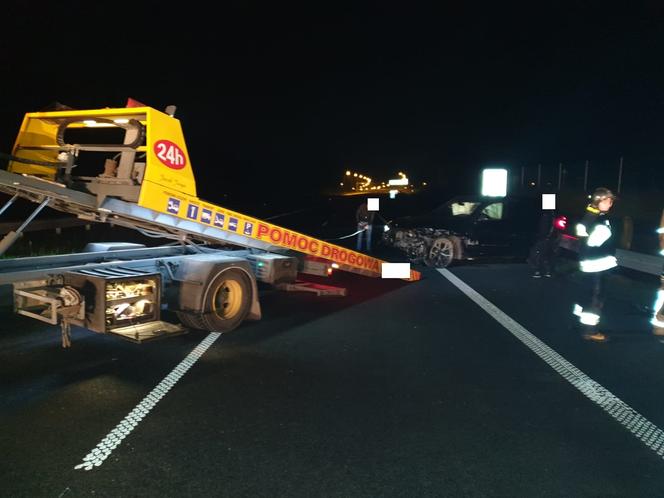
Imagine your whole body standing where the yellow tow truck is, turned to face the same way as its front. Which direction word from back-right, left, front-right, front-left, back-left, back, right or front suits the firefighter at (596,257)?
back-left

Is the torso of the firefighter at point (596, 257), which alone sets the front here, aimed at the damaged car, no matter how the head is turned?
no

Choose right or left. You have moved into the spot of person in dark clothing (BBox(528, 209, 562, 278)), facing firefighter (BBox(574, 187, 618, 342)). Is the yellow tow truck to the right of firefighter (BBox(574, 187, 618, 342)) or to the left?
right

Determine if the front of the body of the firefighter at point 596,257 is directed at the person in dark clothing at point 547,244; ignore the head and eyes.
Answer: no

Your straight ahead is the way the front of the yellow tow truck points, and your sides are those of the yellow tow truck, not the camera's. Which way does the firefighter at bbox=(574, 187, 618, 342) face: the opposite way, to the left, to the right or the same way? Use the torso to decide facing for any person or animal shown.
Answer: to the left

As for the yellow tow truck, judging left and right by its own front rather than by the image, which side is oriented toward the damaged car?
back

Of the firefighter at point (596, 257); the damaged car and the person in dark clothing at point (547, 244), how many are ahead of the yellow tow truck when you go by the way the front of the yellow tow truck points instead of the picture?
0

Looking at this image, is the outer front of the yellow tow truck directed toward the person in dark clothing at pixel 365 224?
no

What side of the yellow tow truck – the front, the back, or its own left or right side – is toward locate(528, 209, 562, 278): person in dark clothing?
back

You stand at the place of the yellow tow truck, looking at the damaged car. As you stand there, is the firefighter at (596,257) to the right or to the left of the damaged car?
right

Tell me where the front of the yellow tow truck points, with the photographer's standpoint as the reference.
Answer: facing the viewer and to the left of the viewer
